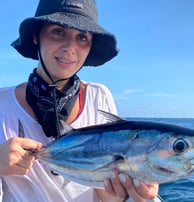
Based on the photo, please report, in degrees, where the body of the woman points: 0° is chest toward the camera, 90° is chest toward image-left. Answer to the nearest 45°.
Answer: approximately 0°
